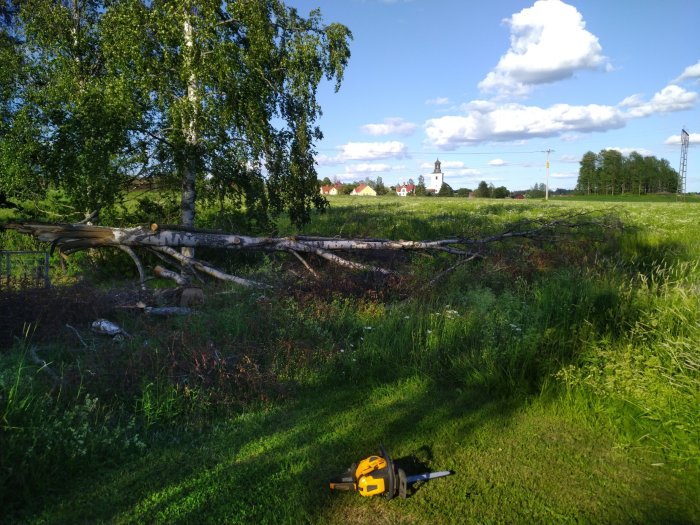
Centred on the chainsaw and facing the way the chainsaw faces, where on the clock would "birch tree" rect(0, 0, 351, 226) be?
The birch tree is roughly at 8 o'clock from the chainsaw.

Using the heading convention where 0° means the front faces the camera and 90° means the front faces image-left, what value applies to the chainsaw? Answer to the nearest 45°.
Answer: approximately 270°

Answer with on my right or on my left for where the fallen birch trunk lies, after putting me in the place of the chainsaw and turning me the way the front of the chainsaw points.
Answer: on my left

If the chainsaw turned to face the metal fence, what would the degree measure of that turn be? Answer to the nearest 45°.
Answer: approximately 135° to its left

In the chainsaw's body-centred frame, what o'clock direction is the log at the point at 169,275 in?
The log is roughly at 8 o'clock from the chainsaw.

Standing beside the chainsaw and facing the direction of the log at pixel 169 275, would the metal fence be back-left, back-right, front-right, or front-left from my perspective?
front-left

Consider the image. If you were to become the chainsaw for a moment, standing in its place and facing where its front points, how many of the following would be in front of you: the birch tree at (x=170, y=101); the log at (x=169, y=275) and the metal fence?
0
